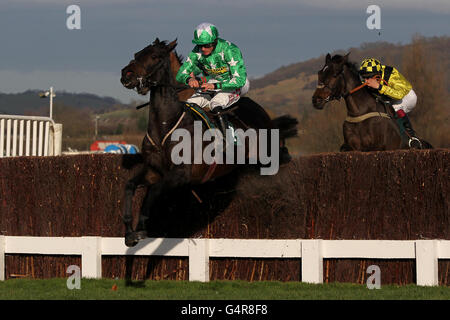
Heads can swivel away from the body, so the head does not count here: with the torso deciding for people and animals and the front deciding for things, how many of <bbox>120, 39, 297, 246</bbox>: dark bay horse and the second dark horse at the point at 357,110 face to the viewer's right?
0

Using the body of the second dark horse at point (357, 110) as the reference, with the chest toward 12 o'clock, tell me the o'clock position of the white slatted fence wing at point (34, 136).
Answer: The white slatted fence wing is roughly at 2 o'clock from the second dark horse.

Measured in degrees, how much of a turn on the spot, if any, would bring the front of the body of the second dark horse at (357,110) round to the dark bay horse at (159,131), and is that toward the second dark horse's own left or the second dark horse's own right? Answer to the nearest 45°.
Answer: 0° — it already faces it

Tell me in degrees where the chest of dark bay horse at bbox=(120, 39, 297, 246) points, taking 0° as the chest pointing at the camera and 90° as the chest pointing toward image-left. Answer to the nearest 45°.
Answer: approximately 45°

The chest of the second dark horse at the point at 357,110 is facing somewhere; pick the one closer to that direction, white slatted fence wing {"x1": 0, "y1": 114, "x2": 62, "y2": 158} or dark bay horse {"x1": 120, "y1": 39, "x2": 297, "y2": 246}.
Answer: the dark bay horse

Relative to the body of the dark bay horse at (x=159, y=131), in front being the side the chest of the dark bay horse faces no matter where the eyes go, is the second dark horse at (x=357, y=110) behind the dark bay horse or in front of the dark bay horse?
behind

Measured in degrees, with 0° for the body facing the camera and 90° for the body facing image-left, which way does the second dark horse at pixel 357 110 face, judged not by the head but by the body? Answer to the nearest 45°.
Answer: approximately 45°

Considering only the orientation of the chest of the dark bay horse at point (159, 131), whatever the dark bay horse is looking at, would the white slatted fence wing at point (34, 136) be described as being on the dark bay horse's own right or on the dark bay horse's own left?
on the dark bay horse's own right
